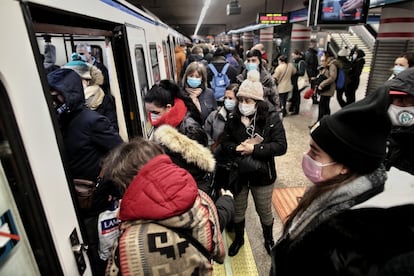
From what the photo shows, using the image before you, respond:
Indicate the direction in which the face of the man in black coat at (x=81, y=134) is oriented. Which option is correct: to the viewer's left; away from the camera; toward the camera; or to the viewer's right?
to the viewer's left

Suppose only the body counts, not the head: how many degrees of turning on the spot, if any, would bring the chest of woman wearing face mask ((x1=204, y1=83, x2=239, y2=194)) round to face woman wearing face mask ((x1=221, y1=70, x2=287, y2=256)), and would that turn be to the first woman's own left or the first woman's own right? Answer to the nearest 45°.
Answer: approximately 45° to the first woman's own left

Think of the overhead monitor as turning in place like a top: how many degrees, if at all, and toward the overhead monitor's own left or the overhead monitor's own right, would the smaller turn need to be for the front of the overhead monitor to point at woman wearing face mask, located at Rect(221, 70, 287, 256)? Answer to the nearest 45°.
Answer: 0° — it already faces them

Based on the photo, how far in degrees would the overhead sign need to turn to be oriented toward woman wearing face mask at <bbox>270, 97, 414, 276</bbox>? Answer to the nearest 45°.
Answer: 0° — it already faces them

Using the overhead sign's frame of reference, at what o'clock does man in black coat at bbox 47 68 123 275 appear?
The man in black coat is roughly at 12 o'clock from the overhead sign.

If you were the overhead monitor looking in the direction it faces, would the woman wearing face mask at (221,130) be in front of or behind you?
in front

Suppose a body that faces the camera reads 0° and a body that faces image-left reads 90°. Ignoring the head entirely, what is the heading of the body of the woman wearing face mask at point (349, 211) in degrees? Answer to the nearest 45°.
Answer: approximately 90°

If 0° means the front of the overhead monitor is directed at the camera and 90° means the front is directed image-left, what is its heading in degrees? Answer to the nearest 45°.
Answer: approximately 0°

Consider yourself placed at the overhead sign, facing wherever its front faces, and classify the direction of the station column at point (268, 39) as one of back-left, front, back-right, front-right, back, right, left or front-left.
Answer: back

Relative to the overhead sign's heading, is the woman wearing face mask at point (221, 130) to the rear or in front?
in front

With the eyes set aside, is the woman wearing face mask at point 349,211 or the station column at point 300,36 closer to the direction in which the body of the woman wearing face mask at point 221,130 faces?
the woman wearing face mask

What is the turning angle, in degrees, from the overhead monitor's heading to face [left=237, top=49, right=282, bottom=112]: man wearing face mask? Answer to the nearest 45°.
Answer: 0° — it already faces them

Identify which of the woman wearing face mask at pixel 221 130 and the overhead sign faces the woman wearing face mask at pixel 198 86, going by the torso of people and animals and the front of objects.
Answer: the overhead sign

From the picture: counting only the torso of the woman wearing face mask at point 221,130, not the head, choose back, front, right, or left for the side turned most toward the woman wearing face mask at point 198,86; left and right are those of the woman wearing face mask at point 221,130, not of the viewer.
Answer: back

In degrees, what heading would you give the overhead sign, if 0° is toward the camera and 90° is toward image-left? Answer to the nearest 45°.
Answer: approximately 0°

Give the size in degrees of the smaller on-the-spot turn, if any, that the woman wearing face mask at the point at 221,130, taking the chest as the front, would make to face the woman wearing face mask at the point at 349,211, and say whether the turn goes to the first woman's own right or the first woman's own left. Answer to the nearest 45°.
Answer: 0° — they already face them
